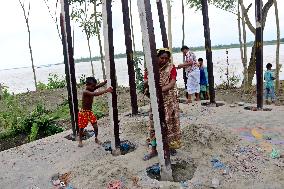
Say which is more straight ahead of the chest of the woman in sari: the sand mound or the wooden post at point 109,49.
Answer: the wooden post

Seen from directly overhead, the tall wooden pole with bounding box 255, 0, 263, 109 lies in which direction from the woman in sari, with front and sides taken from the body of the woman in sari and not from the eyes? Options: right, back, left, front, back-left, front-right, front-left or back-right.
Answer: back

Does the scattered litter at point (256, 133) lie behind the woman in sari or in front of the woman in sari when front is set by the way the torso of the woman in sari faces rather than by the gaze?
behind

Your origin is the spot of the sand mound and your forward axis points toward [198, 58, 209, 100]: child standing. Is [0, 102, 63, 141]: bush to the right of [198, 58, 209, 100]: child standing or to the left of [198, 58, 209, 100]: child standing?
left

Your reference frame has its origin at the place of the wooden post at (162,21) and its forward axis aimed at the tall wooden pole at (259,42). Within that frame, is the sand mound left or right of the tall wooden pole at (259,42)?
right

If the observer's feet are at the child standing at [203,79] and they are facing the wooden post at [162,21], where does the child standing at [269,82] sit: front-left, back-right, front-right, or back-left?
back-left

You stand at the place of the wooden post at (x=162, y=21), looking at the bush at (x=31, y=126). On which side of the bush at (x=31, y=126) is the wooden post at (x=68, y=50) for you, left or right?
left

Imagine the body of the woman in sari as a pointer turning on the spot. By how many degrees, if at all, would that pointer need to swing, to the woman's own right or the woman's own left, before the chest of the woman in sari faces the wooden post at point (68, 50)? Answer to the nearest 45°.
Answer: approximately 90° to the woman's own right

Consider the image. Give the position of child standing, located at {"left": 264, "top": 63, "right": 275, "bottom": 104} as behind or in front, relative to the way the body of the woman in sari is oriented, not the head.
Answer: behind

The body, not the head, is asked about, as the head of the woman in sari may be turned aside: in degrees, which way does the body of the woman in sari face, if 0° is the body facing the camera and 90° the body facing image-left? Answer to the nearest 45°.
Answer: approximately 45°

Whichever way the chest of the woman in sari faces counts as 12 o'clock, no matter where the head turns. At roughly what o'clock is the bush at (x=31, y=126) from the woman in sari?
The bush is roughly at 3 o'clock from the woman in sari.
